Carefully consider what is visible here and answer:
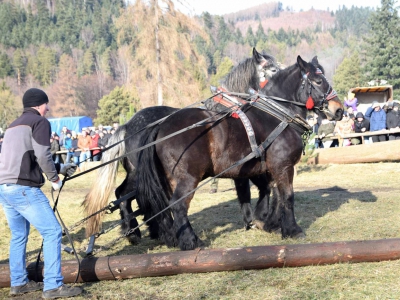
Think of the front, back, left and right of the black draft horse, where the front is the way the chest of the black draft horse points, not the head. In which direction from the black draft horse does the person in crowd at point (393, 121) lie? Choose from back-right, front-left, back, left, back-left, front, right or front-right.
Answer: front-left

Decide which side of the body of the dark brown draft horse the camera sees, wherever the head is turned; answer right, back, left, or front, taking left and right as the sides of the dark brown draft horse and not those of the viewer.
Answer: right

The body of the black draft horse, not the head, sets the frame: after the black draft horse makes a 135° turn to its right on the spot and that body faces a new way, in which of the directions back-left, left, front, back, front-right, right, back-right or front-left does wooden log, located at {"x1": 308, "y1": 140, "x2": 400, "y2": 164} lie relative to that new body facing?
back

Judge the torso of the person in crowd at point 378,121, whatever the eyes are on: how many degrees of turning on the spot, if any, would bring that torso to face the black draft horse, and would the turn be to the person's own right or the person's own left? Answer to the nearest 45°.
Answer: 0° — they already face it

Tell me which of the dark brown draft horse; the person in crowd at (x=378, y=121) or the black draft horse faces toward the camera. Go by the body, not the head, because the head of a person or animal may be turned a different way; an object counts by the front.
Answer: the person in crowd

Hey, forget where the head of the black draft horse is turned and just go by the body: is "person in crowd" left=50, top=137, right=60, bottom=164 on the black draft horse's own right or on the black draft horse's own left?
on the black draft horse's own left

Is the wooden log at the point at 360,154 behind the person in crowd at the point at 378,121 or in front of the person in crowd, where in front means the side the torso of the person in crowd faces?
in front

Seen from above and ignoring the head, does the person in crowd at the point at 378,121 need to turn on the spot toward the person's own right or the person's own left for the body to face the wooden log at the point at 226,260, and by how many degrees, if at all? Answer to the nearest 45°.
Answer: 0° — they already face it

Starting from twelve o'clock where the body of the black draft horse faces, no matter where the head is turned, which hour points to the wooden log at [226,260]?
The wooden log is roughly at 2 o'clock from the black draft horse.

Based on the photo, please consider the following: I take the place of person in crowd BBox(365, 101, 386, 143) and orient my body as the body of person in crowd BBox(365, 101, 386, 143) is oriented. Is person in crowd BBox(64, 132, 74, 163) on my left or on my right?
on my right

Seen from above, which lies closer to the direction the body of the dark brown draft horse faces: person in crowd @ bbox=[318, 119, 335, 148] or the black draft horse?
the person in crowd

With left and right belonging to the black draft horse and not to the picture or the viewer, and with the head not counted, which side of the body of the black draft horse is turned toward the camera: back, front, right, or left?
right
